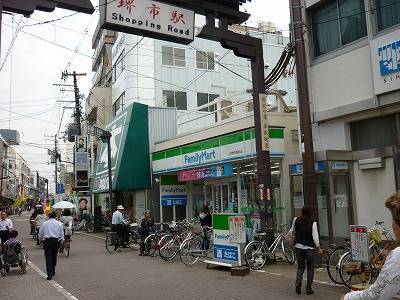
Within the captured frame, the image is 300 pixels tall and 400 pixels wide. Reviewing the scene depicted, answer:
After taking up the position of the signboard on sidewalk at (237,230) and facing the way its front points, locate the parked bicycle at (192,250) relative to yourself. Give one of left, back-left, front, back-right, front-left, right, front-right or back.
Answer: back-right

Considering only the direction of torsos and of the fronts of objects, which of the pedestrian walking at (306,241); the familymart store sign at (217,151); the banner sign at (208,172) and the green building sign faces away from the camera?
the pedestrian walking

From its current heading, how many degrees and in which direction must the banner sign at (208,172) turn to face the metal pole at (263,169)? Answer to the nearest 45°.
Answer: approximately 45° to its left

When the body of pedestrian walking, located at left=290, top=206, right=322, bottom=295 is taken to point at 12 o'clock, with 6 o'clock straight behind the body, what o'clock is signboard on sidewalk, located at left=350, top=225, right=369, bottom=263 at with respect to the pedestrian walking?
The signboard on sidewalk is roughly at 3 o'clock from the pedestrian walking.

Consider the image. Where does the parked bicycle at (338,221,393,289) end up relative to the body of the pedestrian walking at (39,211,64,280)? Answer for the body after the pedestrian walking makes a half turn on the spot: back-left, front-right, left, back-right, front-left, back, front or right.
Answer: front-left

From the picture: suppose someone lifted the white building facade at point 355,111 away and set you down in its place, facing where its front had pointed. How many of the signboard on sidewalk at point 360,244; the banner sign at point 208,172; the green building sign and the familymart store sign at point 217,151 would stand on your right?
3

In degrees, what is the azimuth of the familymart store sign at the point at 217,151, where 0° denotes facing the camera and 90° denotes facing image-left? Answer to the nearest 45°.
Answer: approximately 45°

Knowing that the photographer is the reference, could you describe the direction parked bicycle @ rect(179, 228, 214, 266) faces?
facing away from the viewer and to the right of the viewer

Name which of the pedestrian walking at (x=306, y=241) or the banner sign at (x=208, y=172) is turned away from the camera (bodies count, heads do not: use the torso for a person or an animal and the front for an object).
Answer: the pedestrian walking

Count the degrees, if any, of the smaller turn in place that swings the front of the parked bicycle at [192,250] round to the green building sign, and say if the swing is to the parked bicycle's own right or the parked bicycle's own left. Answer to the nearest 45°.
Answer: approximately 45° to the parked bicycle's own left

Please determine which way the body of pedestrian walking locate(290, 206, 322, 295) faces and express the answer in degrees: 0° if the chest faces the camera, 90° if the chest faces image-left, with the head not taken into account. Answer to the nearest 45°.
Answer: approximately 180°

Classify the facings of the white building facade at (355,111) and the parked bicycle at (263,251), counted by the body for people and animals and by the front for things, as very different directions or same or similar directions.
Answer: very different directions

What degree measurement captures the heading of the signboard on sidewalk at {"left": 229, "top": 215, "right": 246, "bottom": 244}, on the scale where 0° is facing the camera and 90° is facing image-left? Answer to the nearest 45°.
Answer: approximately 0°

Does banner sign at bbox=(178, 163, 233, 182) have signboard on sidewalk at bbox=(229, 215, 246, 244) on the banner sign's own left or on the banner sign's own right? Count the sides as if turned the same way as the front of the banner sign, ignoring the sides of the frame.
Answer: on the banner sign's own left
